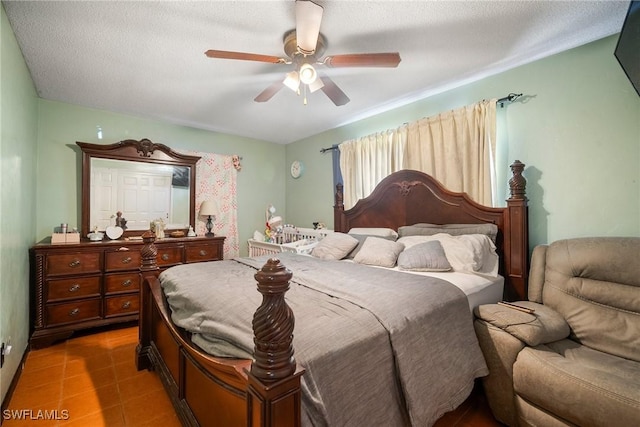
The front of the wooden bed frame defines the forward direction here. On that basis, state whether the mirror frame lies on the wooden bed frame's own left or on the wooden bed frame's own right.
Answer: on the wooden bed frame's own right

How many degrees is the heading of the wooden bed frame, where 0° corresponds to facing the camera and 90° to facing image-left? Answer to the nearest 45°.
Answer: approximately 45°

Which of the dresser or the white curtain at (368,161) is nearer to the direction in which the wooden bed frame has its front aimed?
the dresser

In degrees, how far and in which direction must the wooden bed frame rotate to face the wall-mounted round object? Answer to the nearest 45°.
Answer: approximately 135° to its right

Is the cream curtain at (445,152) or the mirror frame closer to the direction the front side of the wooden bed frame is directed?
the mirror frame

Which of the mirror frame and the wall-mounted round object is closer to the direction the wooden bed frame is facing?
the mirror frame

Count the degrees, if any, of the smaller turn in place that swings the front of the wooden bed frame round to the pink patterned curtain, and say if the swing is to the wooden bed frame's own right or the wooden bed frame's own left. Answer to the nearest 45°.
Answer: approximately 90° to the wooden bed frame's own right

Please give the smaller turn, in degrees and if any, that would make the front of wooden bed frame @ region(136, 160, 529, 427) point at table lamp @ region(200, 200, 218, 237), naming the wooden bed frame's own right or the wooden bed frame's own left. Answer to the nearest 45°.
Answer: approximately 90° to the wooden bed frame's own right

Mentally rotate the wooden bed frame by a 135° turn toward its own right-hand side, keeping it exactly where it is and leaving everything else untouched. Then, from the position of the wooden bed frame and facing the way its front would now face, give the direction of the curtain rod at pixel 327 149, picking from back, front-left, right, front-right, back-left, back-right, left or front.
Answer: front

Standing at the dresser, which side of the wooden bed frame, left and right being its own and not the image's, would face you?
right
